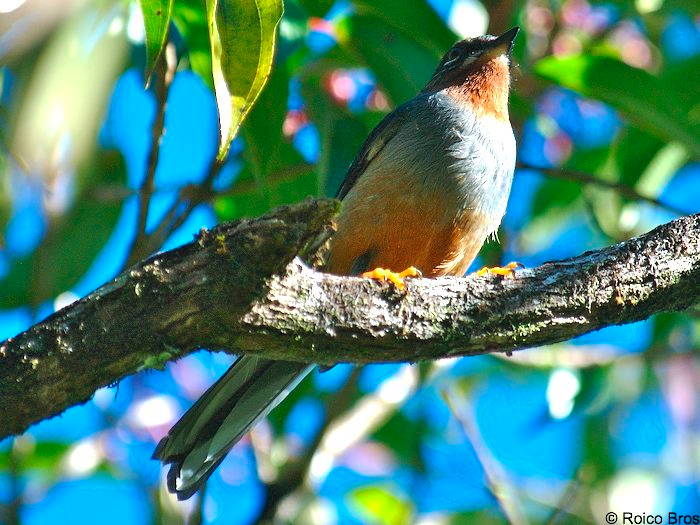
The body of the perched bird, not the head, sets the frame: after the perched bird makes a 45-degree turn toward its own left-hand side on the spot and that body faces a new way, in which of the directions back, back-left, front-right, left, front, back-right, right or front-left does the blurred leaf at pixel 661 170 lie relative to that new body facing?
front-left

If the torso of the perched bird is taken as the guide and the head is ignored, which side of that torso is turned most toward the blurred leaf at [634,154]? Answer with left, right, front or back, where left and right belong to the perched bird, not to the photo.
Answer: left

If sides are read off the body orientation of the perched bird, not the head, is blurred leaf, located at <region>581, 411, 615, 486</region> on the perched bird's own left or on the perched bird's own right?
on the perched bird's own left

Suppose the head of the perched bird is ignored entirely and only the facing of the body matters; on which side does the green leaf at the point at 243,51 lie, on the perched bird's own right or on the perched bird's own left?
on the perched bird's own right
